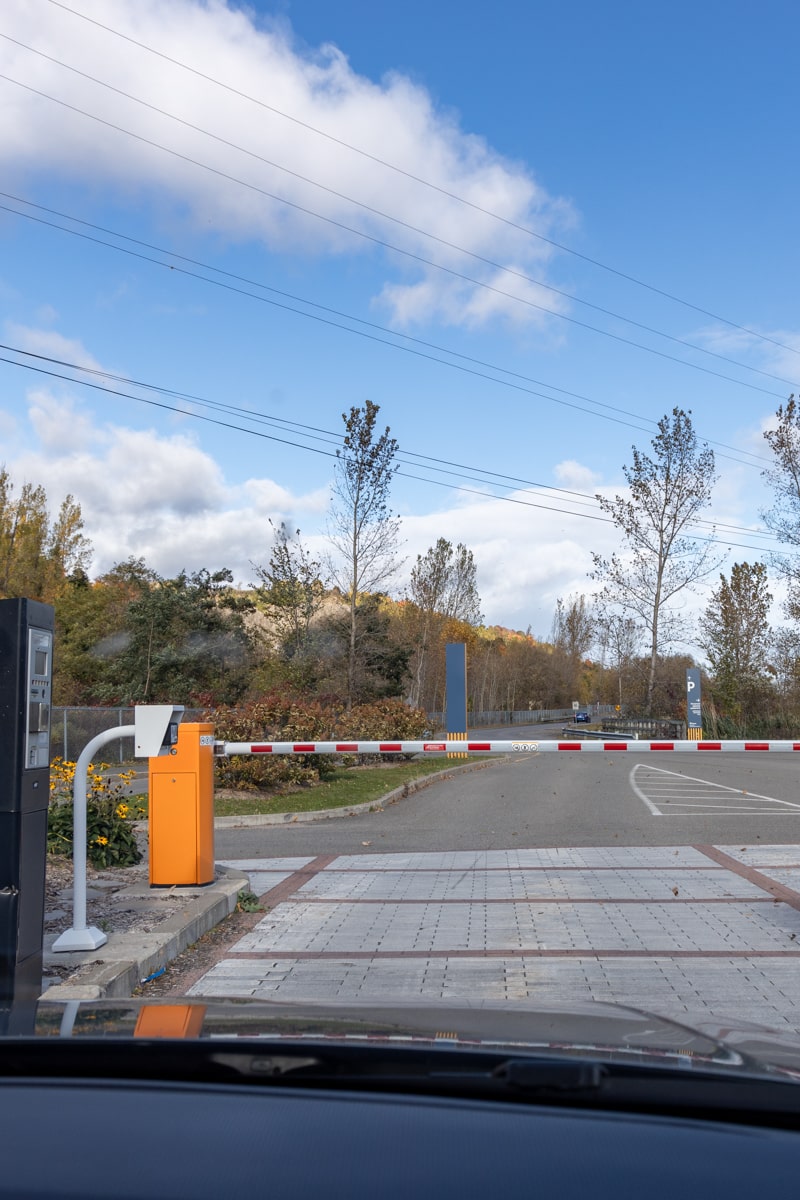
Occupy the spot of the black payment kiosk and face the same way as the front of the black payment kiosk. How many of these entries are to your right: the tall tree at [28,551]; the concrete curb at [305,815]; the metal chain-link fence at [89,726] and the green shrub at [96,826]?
0

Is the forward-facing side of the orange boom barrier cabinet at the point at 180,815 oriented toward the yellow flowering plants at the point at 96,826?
no

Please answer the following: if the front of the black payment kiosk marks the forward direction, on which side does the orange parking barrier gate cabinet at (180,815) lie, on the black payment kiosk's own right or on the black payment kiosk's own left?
on the black payment kiosk's own left

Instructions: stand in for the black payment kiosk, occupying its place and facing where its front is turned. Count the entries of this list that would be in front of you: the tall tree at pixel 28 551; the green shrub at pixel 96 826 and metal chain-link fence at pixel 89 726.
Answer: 0

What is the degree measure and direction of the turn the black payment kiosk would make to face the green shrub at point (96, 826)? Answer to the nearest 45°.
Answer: approximately 135° to its left

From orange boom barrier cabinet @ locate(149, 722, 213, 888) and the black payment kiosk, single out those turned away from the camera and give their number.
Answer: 0

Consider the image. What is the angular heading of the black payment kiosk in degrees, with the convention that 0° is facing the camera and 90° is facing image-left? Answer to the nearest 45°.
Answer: approximately 315°

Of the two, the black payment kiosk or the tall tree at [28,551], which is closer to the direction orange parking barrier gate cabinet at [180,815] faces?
the black payment kiosk

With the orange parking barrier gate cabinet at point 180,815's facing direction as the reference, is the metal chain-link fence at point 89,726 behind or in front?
behind

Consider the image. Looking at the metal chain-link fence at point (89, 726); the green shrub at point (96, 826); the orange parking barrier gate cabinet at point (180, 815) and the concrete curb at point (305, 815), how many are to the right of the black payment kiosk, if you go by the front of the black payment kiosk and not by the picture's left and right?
0

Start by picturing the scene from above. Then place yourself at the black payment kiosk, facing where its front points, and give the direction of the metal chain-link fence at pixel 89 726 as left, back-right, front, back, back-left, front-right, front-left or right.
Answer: back-left

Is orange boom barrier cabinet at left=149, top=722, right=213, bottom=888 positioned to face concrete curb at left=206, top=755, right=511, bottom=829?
no
